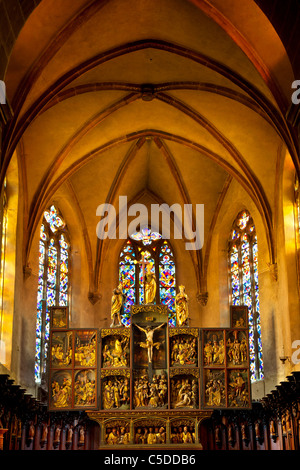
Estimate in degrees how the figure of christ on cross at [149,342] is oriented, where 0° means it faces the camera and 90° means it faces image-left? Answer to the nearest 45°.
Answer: approximately 0°

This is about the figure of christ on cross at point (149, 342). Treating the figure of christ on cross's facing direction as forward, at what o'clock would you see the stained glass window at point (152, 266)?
The stained glass window is roughly at 6 o'clock from the figure of christ on cross.

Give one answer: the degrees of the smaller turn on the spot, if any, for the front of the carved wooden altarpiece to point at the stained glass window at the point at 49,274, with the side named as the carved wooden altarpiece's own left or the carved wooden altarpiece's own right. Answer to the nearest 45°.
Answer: approximately 135° to the carved wooden altarpiece's own right

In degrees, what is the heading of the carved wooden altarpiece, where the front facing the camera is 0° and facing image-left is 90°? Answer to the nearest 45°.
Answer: approximately 0°

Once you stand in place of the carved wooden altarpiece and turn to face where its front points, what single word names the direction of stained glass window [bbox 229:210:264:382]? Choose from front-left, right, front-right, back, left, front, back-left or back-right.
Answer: back-left

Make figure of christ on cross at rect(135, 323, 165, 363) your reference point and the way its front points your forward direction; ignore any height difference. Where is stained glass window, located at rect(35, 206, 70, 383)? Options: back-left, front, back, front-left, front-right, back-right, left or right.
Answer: back-right

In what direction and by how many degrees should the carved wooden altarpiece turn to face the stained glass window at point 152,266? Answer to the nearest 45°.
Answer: approximately 180°
